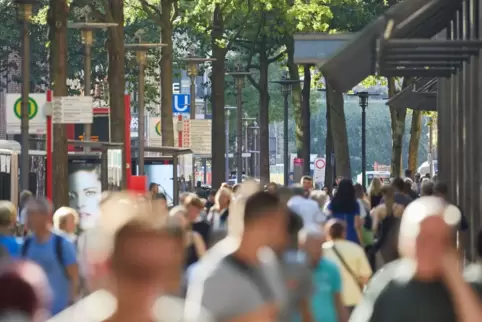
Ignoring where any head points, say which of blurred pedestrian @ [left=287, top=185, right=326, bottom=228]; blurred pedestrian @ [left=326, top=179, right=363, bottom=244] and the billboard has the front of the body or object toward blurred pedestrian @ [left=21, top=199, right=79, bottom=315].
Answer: the billboard

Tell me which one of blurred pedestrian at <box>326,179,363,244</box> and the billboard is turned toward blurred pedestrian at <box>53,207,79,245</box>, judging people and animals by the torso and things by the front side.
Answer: the billboard

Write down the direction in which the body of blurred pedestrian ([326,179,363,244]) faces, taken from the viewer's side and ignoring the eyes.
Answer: away from the camera

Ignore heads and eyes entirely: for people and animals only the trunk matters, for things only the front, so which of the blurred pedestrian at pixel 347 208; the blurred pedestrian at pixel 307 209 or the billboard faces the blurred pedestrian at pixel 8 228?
the billboard

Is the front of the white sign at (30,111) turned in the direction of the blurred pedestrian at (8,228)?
yes

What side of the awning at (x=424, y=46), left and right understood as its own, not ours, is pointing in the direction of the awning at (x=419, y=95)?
right

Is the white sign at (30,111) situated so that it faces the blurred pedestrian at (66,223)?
yes

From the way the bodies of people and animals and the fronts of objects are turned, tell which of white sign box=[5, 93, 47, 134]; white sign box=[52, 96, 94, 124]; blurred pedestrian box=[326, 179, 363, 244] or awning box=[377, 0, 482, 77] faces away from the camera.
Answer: the blurred pedestrian
